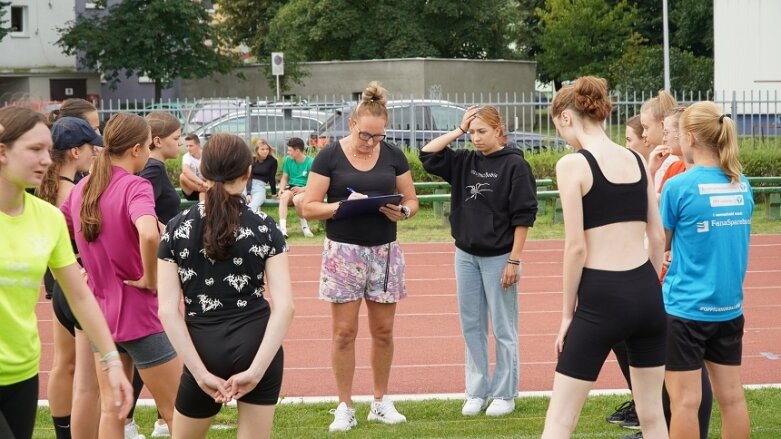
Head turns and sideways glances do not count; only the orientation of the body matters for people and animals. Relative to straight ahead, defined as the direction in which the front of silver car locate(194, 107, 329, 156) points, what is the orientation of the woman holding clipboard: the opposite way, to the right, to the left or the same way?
to the left

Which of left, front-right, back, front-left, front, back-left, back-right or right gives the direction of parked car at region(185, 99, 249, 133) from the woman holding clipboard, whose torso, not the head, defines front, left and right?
back

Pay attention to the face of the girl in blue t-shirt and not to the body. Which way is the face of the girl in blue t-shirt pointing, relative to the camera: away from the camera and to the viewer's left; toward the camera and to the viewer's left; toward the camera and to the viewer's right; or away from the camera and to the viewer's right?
away from the camera and to the viewer's left

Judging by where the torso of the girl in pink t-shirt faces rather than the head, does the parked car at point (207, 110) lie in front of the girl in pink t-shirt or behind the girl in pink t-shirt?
in front

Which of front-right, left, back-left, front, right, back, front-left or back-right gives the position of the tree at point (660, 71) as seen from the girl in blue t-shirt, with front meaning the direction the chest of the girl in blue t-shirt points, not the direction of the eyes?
front-right

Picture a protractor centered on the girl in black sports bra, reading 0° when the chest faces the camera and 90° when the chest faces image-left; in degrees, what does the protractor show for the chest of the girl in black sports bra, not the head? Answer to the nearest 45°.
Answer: approximately 135°

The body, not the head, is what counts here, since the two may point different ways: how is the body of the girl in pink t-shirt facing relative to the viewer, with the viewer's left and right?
facing away from the viewer and to the right of the viewer

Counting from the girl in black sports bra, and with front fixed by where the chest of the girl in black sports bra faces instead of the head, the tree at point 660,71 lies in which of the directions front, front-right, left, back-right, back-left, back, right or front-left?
front-right

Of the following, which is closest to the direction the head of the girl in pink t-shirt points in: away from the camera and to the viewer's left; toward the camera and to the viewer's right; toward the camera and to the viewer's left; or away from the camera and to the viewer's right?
away from the camera and to the viewer's right
